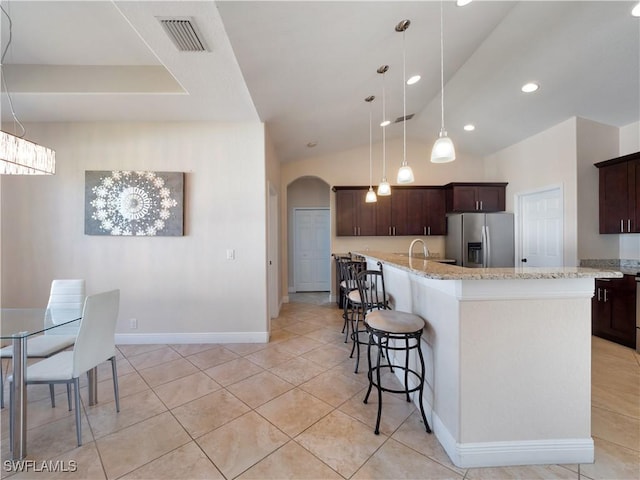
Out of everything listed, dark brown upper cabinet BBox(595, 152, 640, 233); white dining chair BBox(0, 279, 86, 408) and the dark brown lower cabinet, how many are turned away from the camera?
0

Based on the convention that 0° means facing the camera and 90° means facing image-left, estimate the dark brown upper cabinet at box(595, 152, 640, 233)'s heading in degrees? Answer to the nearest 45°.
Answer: approximately 45°

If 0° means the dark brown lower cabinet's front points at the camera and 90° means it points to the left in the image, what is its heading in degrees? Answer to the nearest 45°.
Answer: approximately 45°

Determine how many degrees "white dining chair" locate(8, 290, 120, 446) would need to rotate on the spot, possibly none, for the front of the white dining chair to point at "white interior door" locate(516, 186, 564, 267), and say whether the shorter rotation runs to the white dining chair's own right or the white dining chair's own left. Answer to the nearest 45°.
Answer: approximately 135° to the white dining chair's own right

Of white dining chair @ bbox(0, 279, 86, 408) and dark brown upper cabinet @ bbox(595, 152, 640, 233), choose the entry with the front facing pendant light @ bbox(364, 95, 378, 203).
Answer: the dark brown upper cabinet

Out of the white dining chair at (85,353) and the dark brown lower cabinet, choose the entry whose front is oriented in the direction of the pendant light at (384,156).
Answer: the dark brown lower cabinet

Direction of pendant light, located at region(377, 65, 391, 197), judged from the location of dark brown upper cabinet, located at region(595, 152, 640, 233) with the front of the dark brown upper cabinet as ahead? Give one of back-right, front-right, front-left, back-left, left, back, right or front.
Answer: front

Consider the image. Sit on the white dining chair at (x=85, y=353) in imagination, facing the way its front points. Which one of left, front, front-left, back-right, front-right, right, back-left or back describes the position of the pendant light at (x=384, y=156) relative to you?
back-right

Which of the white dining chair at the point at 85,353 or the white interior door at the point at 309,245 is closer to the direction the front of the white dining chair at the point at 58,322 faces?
the white dining chair

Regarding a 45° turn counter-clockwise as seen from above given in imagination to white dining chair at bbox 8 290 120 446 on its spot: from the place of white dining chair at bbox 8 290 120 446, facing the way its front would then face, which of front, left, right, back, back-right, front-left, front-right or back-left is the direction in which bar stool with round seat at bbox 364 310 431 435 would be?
back-left

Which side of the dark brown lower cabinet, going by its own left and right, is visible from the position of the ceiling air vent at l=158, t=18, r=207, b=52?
front

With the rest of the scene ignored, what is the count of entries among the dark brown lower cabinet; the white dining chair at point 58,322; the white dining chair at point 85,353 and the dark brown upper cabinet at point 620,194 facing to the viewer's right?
0

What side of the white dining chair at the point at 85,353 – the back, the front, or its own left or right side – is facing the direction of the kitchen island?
back

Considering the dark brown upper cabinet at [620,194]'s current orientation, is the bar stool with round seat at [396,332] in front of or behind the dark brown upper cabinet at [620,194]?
in front

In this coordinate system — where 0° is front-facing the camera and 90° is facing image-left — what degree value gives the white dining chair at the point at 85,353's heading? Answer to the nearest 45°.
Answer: approximately 135°

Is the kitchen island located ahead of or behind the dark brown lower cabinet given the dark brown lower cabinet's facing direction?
ahead

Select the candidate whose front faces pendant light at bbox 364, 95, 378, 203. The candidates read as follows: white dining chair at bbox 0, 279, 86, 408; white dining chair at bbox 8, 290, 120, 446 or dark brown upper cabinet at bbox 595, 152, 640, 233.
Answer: the dark brown upper cabinet

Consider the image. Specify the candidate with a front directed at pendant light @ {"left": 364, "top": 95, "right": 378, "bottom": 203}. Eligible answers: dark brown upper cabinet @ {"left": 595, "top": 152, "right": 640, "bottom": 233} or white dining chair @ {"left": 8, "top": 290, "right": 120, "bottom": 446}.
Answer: the dark brown upper cabinet

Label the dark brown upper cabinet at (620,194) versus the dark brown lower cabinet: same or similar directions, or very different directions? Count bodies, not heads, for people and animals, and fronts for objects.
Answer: same or similar directions
